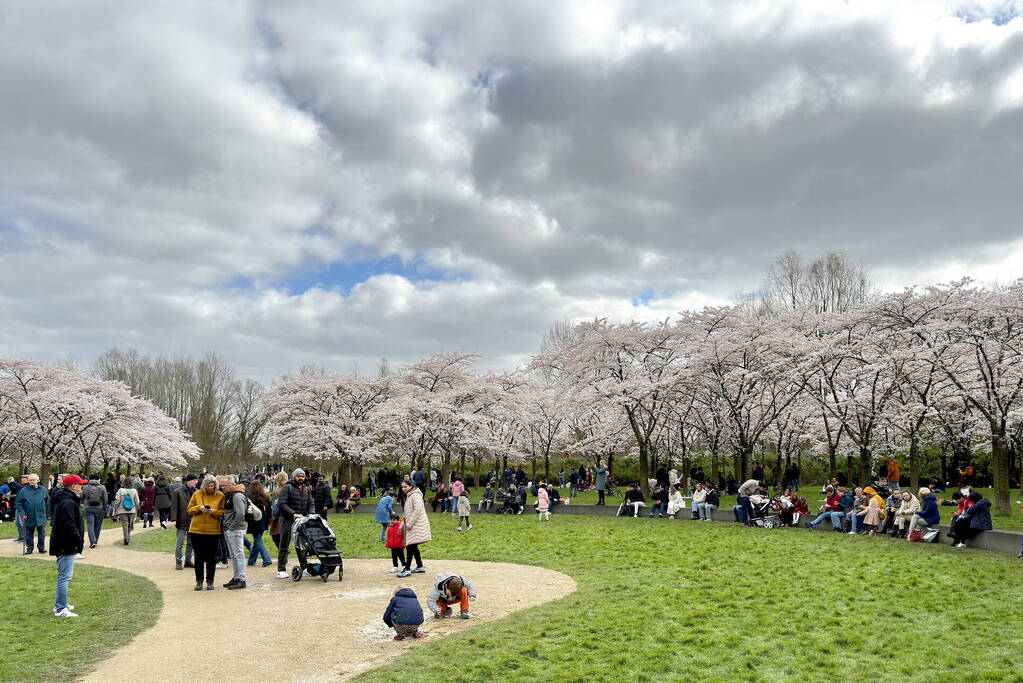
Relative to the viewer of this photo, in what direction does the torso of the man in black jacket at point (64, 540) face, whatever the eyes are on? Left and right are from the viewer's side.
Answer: facing to the right of the viewer

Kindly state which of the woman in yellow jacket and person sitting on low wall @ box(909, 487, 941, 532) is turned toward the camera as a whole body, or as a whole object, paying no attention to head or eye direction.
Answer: the woman in yellow jacket

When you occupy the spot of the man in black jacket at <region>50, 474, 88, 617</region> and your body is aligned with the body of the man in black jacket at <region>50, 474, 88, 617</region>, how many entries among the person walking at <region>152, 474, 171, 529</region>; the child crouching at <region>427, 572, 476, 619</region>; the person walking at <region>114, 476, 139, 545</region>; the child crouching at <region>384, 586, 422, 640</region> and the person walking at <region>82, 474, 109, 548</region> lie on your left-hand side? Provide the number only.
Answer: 3

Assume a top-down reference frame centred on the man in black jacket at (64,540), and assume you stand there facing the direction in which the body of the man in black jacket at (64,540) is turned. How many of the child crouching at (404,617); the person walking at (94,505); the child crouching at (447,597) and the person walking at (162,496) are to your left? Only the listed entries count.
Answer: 2

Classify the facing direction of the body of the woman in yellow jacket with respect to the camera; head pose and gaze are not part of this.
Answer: toward the camera

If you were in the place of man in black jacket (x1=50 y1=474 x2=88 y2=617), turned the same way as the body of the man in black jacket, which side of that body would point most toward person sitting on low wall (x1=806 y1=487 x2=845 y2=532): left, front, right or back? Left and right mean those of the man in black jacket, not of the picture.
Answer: front

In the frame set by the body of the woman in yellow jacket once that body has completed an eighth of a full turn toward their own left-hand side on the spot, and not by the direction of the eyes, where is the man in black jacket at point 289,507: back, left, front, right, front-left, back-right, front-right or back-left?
left

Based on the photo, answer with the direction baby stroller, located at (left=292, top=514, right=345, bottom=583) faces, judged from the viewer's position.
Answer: facing the viewer and to the right of the viewer

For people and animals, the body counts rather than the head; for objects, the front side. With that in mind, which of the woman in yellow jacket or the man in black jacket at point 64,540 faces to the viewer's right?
the man in black jacket

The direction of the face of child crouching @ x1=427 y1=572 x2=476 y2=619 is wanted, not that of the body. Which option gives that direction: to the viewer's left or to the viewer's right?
to the viewer's left

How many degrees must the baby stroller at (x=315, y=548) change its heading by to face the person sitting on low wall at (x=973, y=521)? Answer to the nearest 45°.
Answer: approximately 45° to its left
